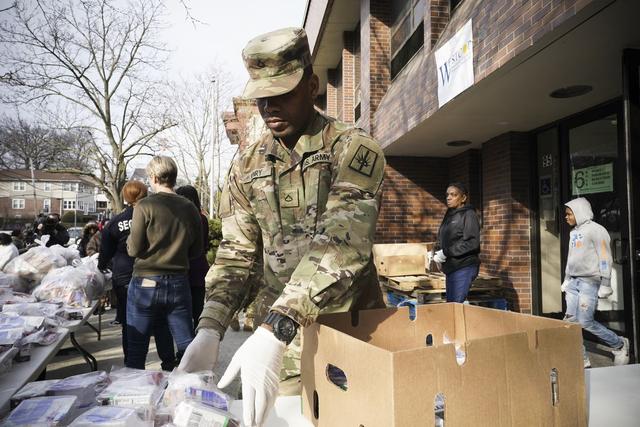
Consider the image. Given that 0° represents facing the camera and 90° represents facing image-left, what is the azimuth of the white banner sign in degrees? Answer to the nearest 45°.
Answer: approximately 45°

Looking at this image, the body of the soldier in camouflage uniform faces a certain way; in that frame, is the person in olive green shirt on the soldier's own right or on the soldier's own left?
on the soldier's own right

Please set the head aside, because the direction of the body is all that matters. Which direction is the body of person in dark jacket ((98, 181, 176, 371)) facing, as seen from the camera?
away from the camera

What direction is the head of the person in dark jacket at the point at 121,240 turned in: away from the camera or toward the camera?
away from the camera

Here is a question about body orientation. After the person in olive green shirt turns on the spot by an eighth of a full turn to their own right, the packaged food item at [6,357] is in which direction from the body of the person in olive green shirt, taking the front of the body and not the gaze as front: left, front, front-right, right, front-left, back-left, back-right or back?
back

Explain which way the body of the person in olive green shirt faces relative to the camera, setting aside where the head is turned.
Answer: away from the camera

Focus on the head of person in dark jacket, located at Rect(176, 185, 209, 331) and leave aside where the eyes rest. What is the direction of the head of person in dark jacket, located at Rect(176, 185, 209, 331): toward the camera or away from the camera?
away from the camera

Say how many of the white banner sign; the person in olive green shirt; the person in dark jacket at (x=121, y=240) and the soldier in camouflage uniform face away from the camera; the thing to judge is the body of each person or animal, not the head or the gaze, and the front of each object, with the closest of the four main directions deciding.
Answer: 2

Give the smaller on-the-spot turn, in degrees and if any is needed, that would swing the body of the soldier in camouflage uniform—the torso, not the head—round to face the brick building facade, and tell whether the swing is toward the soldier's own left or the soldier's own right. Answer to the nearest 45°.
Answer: approximately 180°

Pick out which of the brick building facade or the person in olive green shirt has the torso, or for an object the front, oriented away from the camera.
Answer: the person in olive green shirt

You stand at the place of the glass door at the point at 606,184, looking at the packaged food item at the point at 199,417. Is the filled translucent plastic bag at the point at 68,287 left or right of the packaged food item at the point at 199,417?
right

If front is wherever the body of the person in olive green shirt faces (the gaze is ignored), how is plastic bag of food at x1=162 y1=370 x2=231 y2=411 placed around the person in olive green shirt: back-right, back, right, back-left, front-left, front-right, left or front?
back
